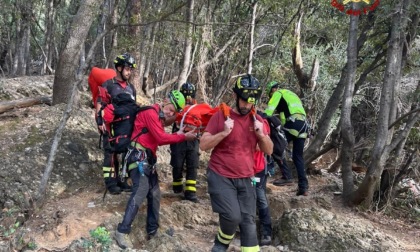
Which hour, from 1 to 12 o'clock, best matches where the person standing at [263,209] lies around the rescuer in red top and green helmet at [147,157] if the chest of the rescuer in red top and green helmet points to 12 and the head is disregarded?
The person standing is roughly at 12 o'clock from the rescuer in red top and green helmet.

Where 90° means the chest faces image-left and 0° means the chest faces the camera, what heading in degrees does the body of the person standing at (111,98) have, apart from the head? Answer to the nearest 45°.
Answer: approximately 315°

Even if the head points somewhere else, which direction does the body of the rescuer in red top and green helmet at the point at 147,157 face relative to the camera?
to the viewer's right

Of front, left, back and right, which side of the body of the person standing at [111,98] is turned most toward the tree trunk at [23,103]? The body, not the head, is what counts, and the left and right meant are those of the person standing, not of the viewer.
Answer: back

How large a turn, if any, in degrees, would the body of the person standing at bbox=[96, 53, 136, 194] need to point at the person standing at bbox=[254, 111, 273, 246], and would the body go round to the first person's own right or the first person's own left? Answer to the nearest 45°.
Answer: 0° — they already face them

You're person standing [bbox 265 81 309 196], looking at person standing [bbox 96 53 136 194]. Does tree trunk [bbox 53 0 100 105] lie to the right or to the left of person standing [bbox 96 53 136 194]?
right

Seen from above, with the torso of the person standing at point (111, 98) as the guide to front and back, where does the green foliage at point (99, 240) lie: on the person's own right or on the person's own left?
on the person's own right

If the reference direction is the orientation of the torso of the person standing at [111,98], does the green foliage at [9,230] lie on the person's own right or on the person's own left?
on the person's own right

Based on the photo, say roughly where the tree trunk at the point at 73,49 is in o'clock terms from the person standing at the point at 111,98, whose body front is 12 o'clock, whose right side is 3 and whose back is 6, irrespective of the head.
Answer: The tree trunk is roughly at 7 o'clock from the person standing.
